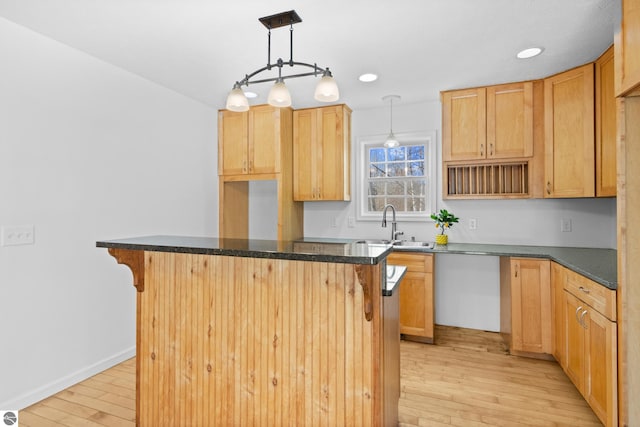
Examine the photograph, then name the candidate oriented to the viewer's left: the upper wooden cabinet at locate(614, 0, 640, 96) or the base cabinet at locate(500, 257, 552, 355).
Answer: the upper wooden cabinet

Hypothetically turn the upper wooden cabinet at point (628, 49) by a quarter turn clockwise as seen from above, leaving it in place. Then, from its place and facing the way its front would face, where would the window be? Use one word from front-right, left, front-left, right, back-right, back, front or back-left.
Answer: front-left

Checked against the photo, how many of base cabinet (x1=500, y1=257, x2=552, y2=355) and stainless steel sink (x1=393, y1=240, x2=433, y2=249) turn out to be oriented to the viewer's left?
0

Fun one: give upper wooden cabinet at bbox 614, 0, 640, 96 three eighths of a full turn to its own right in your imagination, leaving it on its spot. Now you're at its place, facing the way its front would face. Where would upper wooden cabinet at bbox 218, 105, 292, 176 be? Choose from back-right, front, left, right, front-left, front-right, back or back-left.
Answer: back-left

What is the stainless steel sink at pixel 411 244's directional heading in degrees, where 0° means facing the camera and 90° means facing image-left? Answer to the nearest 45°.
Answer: approximately 0°

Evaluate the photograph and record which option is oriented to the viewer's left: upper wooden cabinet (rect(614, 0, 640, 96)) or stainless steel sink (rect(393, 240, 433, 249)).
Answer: the upper wooden cabinet

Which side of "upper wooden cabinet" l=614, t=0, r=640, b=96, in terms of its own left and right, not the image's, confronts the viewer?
left

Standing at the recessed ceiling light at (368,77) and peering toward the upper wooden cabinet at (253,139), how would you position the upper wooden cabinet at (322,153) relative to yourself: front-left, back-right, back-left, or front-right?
front-right

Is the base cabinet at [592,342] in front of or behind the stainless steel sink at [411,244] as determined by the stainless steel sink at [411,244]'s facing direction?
in front

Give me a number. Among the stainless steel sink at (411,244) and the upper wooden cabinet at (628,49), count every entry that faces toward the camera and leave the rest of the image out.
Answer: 1

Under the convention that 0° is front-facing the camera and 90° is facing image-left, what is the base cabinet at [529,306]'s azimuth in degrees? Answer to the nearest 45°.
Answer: approximately 0°

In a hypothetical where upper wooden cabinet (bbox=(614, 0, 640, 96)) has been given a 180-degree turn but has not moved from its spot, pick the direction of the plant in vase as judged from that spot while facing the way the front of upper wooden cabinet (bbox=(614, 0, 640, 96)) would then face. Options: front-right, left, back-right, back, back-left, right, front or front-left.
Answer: back-left

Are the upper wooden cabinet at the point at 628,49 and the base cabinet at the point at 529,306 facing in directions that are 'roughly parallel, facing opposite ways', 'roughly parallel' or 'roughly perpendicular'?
roughly perpendicular
